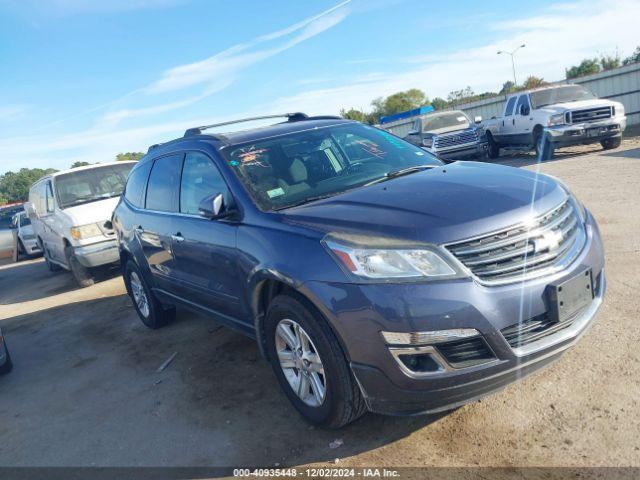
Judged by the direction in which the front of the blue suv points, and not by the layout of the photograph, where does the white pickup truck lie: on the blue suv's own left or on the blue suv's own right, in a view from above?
on the blue suv's own left

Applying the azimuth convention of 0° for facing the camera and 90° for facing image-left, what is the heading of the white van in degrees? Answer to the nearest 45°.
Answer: approximately 315°

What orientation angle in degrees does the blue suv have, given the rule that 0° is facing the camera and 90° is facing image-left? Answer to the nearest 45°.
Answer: approximately 315°

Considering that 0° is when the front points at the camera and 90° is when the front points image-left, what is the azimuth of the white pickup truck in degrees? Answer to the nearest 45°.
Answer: approximately 315°

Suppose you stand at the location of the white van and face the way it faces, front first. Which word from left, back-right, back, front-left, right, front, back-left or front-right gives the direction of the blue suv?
front-right

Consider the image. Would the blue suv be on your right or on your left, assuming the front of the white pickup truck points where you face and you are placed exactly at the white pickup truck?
on your right

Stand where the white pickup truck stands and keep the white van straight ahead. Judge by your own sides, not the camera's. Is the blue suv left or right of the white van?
left

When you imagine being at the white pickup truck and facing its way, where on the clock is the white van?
The white van is roughly at 3 o'clock from the white pickup truck.
